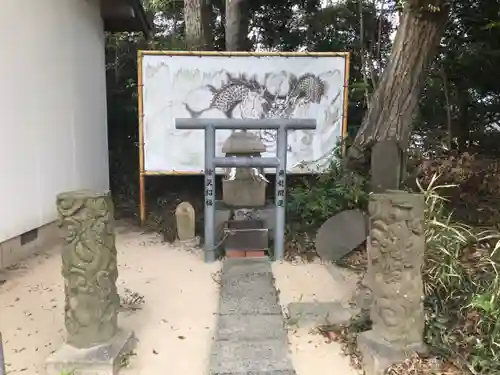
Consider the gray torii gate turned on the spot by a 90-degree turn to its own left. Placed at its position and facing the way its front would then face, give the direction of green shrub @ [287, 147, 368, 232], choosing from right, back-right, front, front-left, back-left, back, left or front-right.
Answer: front-left

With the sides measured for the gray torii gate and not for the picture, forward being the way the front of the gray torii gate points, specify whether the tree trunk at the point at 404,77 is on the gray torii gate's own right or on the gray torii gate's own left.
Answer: on the gray torii gate's own left

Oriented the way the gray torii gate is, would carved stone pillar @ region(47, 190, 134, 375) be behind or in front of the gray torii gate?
in front

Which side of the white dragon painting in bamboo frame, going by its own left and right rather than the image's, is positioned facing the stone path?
front

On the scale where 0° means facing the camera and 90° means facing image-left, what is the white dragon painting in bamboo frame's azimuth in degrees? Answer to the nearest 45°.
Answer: approximately 0°

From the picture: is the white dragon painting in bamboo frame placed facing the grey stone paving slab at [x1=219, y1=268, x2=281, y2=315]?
yes

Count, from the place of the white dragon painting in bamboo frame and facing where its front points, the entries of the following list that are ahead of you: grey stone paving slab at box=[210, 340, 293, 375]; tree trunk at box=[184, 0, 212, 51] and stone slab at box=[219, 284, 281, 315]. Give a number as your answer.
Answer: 2

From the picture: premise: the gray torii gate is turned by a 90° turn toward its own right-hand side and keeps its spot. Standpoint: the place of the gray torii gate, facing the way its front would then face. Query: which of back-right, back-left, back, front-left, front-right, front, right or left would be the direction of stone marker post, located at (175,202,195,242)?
front-right

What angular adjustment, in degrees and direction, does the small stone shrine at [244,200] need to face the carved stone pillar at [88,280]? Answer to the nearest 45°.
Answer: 0° — it already faces it

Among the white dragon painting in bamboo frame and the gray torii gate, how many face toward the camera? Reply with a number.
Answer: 2
